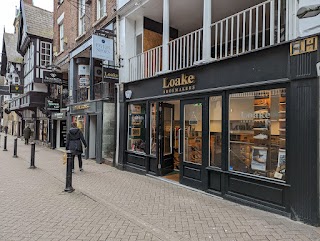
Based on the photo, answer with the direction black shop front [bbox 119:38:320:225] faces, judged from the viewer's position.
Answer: facing the viewer and to the left of the viewer

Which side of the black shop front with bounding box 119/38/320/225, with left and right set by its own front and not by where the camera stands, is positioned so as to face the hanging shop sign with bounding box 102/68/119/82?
right

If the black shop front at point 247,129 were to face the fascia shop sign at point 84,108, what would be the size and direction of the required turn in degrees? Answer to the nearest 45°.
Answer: approximately 90° to its right

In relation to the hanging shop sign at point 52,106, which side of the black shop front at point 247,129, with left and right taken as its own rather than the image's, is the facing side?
right

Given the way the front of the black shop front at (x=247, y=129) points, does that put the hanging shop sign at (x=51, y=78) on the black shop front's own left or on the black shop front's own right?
on the black shop front's own right

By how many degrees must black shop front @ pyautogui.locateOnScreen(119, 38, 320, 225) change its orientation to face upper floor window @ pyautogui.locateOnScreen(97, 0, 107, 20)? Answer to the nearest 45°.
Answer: approximately 90° to its right
